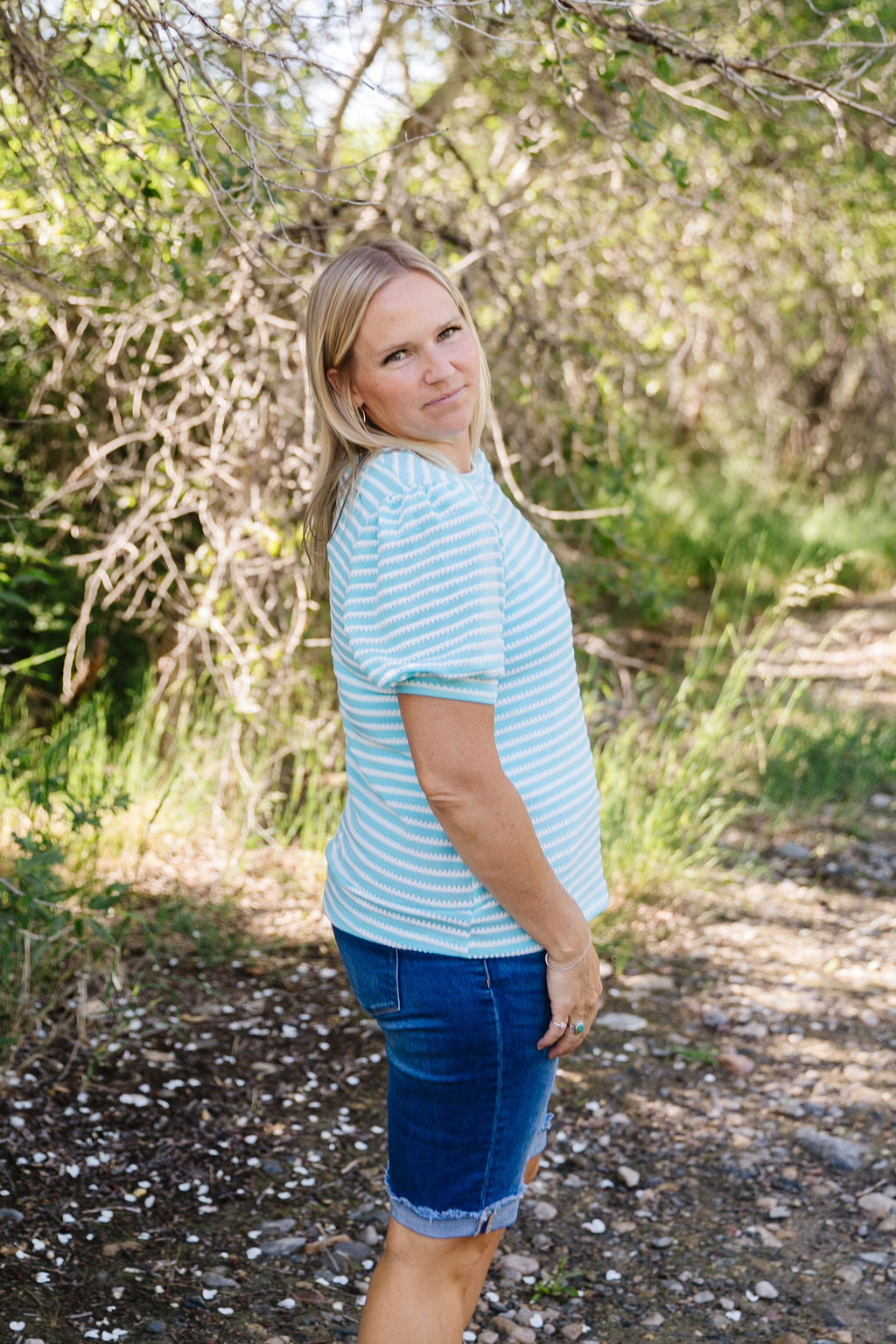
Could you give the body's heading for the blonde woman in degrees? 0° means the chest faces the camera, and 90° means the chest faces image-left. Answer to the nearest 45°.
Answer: approximately 270°

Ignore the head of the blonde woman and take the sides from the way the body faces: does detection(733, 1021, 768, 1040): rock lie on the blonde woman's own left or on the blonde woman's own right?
on the blonde woman's own left

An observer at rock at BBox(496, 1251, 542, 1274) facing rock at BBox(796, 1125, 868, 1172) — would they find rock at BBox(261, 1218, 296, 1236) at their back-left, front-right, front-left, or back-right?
back-left

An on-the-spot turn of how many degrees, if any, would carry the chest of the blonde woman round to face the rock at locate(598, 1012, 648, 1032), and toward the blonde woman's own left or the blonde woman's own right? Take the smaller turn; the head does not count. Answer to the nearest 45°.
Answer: approximately 90° to the blonde woman's own left

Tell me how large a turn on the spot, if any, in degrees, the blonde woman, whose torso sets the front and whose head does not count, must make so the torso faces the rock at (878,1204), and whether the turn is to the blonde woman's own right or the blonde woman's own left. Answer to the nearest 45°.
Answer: approximately 45° to the blonde woman's own left

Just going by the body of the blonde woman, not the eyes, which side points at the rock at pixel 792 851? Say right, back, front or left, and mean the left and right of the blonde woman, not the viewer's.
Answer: left
